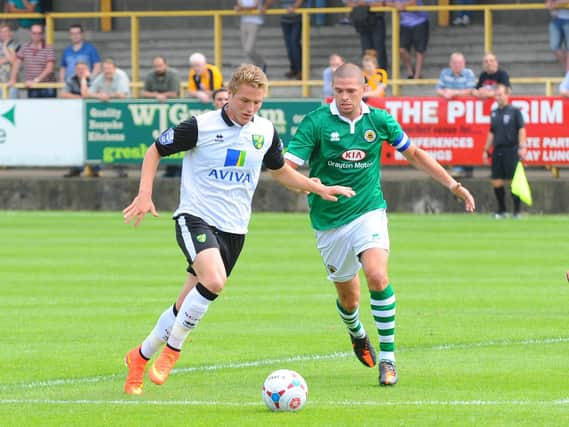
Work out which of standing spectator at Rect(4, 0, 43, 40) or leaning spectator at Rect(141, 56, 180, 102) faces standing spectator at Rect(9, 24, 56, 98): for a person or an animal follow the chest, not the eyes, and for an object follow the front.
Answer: standing spectator at Rect(4, 0, 43, 40)

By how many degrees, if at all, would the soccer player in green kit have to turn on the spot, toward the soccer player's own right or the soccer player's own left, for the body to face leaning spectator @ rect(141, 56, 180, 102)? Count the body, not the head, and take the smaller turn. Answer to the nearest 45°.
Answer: approximately 180°

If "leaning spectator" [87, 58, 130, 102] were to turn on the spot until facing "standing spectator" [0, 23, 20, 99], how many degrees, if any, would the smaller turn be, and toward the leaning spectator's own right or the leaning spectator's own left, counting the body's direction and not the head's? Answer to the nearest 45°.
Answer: approximately 135° to the leaning spectator's own right

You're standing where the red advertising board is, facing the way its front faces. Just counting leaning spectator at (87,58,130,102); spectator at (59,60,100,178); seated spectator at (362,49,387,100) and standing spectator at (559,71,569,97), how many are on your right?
3

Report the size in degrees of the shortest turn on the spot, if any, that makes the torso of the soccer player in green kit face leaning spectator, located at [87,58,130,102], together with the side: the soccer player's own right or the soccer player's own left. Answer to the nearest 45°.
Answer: approximately 180°

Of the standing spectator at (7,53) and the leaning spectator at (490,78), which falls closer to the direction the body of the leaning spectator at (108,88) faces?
the leaning spectator at (490,78)

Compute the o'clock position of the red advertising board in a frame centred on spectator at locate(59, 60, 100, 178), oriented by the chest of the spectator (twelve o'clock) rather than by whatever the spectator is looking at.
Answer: The red advertising board is roughly at 10 o'clock from the spectator.

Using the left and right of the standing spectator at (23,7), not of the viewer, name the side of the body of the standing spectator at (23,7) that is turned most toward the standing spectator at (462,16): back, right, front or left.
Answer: left

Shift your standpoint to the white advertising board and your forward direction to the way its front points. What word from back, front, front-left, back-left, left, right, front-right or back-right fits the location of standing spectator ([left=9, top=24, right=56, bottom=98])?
back

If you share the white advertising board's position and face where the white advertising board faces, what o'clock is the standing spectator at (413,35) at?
The standing spectator is roughly at 9 o'clock from the white advertising board.

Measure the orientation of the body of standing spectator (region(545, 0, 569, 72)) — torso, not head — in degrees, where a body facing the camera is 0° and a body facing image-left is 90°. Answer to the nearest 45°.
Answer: approximately 0°

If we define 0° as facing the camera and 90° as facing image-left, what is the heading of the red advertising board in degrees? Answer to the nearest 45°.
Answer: approximately 0°
